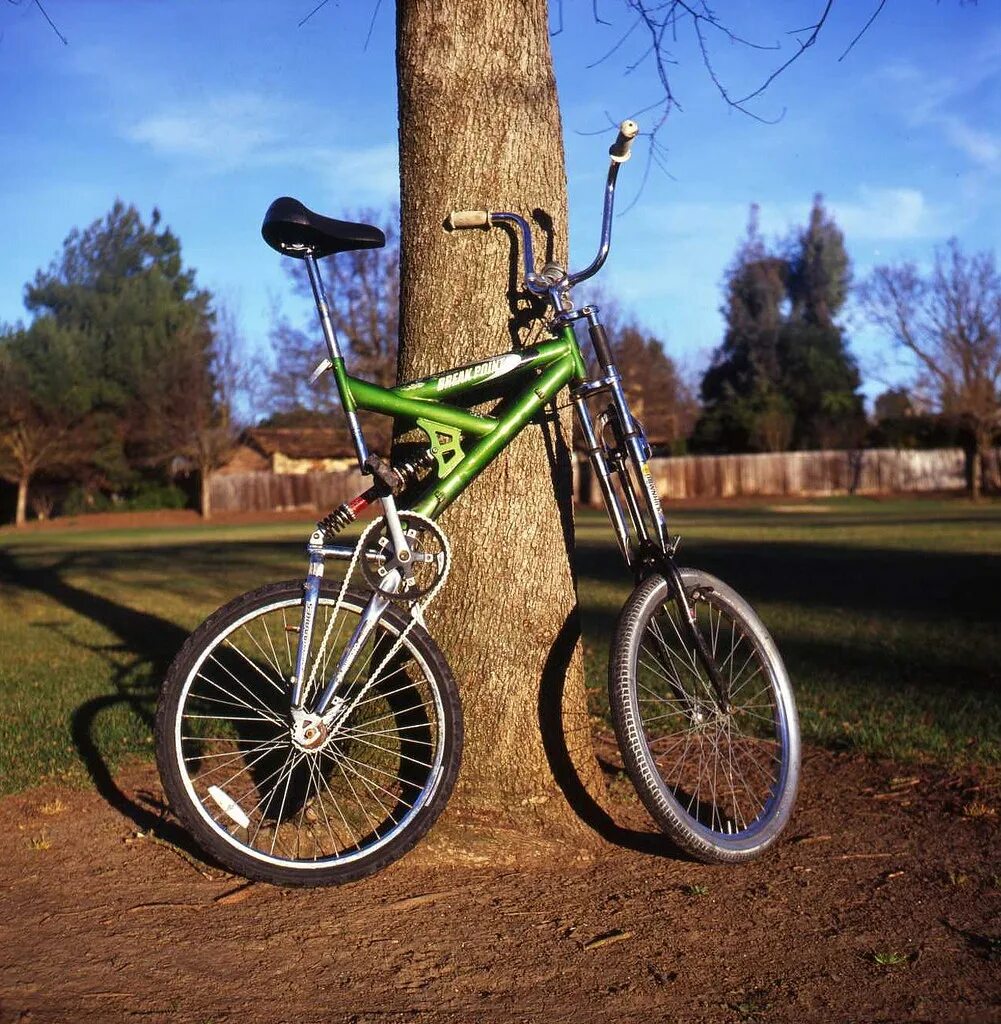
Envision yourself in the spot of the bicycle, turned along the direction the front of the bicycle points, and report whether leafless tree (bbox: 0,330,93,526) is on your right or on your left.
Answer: on your left

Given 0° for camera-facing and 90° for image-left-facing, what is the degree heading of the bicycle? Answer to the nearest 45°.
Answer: approximately 270°
